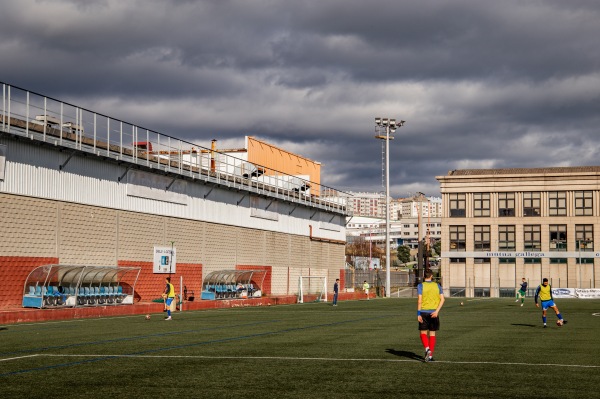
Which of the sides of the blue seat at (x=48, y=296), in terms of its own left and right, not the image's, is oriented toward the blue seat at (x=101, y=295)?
left

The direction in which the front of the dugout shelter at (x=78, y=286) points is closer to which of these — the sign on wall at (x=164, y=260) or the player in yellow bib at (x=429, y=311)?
the player in yellow bib

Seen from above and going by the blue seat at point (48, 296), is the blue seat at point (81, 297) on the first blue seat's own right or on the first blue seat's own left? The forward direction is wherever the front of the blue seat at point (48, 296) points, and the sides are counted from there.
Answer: on the first blue seat's own left

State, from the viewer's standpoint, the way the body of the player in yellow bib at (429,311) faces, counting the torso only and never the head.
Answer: away from the camera

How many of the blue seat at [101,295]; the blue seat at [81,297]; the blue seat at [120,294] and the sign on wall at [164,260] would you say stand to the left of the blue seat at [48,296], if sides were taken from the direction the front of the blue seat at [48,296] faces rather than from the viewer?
4

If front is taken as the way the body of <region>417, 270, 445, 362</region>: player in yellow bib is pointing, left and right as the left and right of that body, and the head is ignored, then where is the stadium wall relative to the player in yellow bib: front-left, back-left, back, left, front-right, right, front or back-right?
front-left

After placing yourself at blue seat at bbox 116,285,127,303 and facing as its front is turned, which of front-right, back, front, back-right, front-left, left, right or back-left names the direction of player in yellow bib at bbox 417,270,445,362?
front-right

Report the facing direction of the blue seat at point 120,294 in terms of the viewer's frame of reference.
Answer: facing the viewer and to the right of the viewer

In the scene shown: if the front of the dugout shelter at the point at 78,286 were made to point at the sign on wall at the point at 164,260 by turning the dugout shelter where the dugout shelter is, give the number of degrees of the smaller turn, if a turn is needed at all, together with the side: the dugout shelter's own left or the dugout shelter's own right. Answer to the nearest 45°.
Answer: approximately 90° to the dugout shelter's own left

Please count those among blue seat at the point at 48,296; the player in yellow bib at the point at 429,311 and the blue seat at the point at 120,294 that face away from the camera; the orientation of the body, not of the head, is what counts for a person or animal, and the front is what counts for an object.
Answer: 1

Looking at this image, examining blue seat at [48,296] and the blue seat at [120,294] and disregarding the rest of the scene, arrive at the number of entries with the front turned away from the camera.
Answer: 0

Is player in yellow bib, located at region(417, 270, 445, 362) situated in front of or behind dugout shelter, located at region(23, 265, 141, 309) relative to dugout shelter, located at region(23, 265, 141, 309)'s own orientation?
in front

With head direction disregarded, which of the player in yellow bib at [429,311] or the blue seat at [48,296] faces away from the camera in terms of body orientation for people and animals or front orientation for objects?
the player in yellow bib
